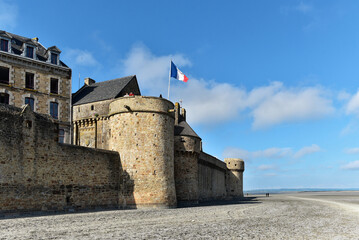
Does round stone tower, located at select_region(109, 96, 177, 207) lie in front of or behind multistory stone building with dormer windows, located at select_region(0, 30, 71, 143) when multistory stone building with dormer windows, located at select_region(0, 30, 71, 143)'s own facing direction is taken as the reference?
in front

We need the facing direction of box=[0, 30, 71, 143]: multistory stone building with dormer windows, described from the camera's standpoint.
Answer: facing the viewer and to the right of the viewer

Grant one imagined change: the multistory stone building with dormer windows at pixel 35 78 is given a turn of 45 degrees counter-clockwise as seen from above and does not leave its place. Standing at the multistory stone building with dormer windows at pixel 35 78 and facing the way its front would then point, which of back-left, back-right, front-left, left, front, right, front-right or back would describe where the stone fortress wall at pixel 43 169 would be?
right
